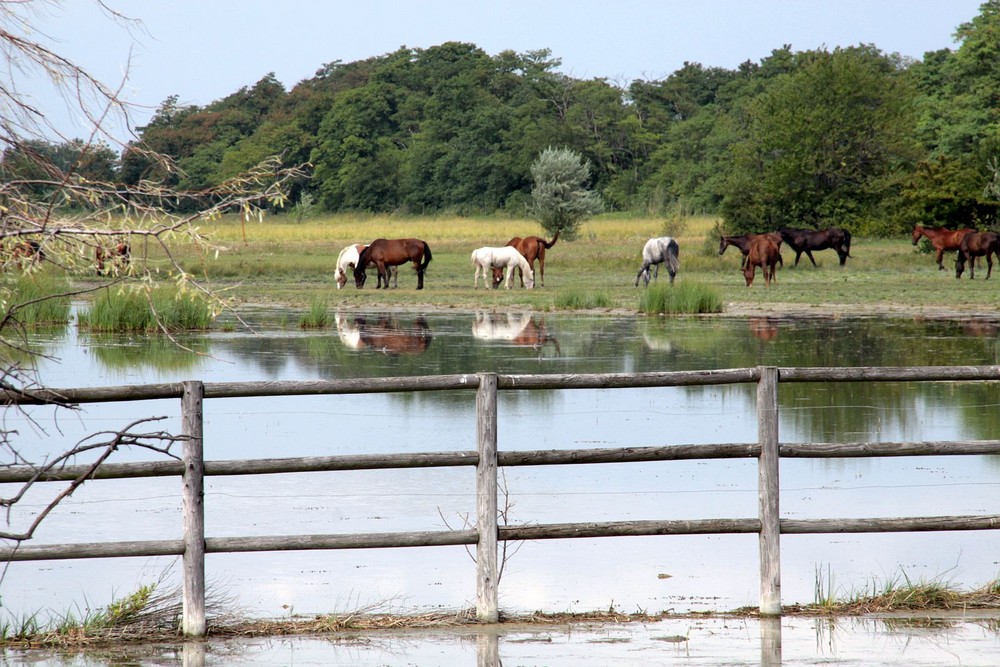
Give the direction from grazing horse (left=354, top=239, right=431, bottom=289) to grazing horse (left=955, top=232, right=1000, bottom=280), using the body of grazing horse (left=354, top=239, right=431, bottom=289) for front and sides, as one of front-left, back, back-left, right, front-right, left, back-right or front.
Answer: back

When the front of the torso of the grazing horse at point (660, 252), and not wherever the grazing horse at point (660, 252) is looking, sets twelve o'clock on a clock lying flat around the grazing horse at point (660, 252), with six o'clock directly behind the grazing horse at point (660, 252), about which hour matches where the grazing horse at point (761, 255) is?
the grazing horse at point (761, 255) is roughly at 5 o'clock from the grazing horse at point (660, 252).

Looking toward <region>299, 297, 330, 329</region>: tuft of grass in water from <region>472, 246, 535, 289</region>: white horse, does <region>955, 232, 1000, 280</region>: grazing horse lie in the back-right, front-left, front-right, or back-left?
back-left

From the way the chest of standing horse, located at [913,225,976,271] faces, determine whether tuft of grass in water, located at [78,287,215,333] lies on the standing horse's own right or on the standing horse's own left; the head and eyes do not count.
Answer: on the standing horse's own left

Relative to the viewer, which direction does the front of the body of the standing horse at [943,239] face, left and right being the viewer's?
facing to the left of the viewer

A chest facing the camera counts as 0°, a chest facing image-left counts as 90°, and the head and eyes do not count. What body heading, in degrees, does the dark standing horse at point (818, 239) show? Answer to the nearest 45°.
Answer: approximately 90°

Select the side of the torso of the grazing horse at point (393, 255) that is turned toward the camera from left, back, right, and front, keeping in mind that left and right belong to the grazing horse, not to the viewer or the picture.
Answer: left

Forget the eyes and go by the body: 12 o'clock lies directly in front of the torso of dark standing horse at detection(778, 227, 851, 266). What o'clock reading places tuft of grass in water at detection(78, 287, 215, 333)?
The tuft of grass in water is roughly at 10 o'clock from the dark standing horse.

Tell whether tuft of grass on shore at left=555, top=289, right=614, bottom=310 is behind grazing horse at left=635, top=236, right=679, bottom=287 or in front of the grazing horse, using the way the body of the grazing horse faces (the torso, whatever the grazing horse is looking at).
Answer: in front

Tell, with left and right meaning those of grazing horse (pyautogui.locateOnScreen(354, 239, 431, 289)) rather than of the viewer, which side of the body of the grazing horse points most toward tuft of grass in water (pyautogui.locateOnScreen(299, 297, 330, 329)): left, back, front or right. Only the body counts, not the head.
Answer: left

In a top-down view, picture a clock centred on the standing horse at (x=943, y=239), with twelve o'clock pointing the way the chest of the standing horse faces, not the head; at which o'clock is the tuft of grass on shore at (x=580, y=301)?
The tuft of grass on shore is roughly at 10 o'clock from the standing horse.
